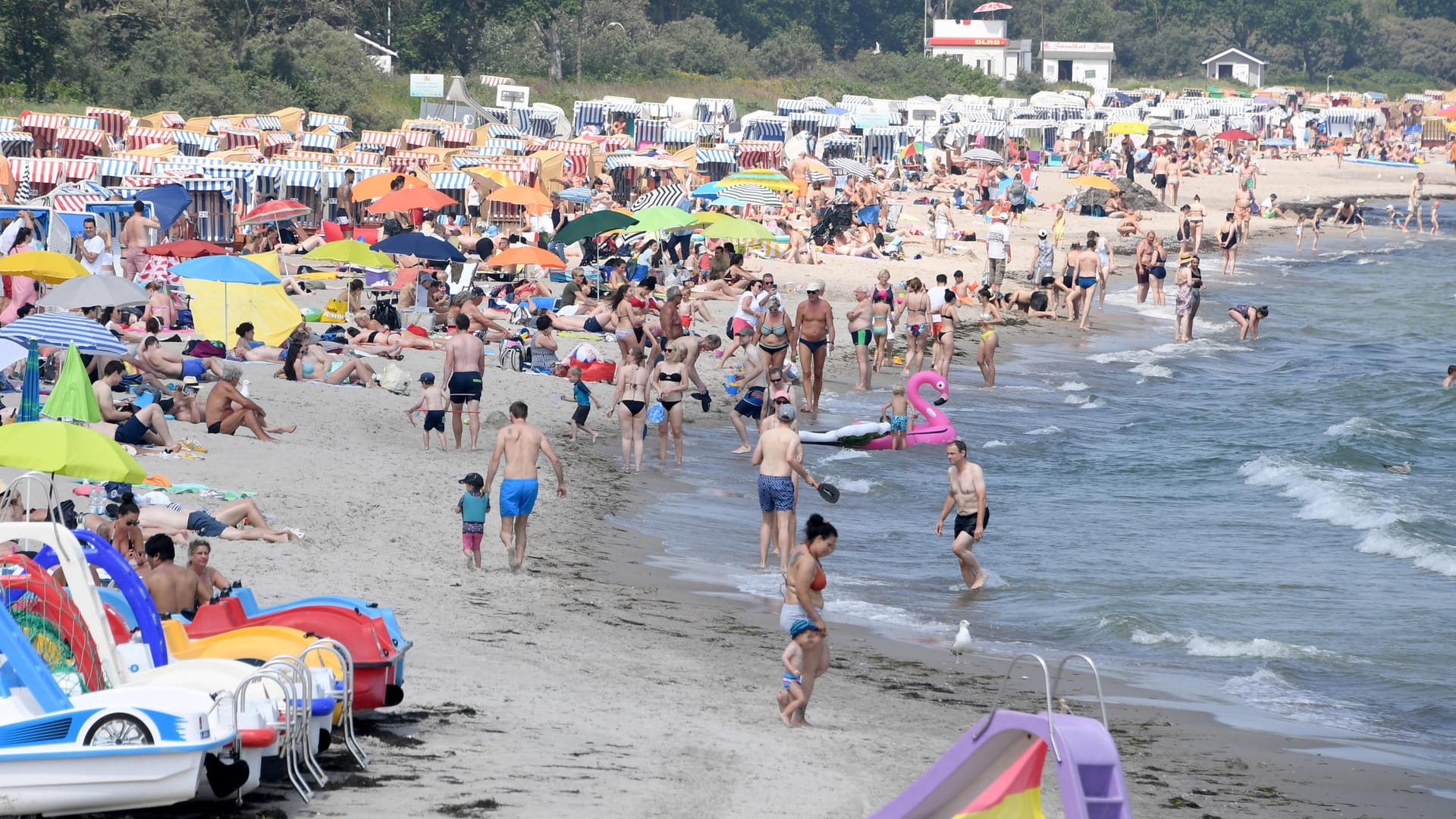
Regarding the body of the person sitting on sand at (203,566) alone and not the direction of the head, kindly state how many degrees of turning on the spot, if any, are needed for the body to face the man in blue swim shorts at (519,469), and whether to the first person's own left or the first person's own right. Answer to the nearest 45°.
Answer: approximately 90° to the first person's own left

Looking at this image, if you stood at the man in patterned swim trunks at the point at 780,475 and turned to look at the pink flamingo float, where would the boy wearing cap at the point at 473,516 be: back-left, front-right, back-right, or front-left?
back-left

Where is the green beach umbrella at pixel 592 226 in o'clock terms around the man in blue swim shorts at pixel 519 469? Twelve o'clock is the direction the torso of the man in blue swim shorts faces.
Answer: The green beach umbrella is roughly at 12 o'clock from the man in blue swim shorts.

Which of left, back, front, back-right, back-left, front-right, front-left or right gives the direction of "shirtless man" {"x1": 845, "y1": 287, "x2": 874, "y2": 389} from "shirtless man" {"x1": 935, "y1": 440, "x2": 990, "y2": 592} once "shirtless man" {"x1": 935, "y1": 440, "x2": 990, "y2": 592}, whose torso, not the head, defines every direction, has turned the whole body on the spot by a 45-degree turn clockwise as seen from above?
right

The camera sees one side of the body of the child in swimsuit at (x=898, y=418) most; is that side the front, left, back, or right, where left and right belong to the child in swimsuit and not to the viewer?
back

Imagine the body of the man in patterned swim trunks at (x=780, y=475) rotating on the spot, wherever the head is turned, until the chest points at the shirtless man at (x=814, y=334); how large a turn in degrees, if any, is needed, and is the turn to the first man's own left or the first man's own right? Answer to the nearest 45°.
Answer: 0° — they already face them

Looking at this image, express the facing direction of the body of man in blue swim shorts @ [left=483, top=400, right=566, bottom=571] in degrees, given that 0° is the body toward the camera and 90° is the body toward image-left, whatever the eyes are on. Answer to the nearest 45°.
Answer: approximately 180°

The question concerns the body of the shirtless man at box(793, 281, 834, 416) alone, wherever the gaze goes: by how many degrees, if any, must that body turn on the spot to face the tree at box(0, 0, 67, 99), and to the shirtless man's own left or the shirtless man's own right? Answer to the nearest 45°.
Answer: approximately 135° to the shirtless man's own right

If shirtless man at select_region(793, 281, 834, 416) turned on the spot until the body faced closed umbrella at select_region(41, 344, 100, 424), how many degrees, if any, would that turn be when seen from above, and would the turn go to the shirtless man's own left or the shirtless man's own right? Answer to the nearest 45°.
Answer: approximately 45° to the shirtless man's own right

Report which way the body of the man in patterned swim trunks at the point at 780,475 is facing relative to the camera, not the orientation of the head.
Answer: away from the camera

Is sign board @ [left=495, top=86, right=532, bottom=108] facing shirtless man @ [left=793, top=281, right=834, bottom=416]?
yes
